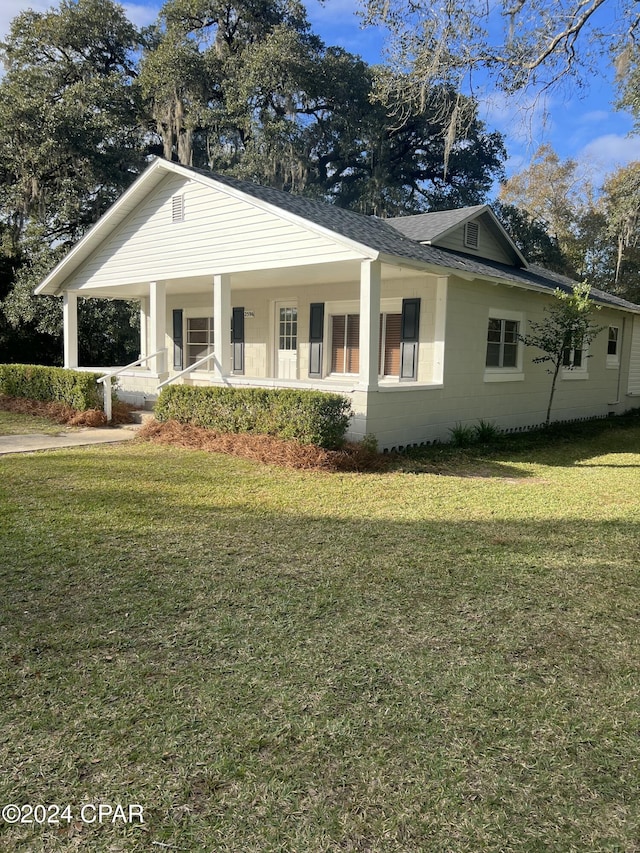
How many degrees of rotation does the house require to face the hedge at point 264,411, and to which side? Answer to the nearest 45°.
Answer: approximately 45° to its left

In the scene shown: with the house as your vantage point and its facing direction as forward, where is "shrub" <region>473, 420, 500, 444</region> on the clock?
The shrub is roughly at 10 o'clock from the house.

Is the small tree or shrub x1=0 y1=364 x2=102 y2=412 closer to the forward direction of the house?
the shrub

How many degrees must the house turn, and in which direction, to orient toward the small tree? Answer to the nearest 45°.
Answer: approximately 135° to its left

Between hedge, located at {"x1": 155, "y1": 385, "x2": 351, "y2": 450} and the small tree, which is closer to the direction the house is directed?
the hedge

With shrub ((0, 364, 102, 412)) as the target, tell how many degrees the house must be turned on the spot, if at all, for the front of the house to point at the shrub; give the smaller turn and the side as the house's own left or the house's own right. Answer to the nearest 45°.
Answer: approximately 45° to the house's own right

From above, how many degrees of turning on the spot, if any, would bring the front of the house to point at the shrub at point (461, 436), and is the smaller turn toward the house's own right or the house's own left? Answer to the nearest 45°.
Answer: approximately 90° to the house's own left

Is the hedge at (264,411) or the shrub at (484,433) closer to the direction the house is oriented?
the hedge

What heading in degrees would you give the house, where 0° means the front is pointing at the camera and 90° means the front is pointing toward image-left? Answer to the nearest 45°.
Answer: approximately 45°
